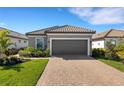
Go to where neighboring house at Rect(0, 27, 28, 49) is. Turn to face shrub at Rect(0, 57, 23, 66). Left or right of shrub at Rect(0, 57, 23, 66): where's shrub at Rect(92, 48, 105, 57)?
left

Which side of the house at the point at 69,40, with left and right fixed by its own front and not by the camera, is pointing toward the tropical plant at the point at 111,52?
left

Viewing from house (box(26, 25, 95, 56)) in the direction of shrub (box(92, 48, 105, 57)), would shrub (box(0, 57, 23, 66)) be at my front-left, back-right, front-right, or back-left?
back-right

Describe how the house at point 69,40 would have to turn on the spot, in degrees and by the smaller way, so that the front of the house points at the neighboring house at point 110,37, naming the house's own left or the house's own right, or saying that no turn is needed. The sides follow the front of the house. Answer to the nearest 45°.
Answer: approximately 135° to the house's own left

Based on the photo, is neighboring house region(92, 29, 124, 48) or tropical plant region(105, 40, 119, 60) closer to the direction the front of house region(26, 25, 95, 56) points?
the tropical plant

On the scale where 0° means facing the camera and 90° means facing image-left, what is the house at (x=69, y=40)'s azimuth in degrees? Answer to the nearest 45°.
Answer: approximately 0°
